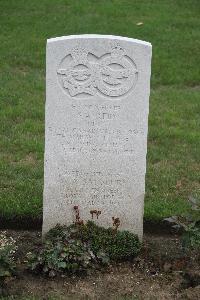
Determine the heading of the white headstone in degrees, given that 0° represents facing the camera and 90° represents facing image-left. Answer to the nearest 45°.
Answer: approximately 0°

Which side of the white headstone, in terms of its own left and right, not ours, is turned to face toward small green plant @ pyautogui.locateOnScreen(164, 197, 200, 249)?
left

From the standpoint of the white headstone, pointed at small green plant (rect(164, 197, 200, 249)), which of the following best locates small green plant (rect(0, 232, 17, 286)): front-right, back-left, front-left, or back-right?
back-right
